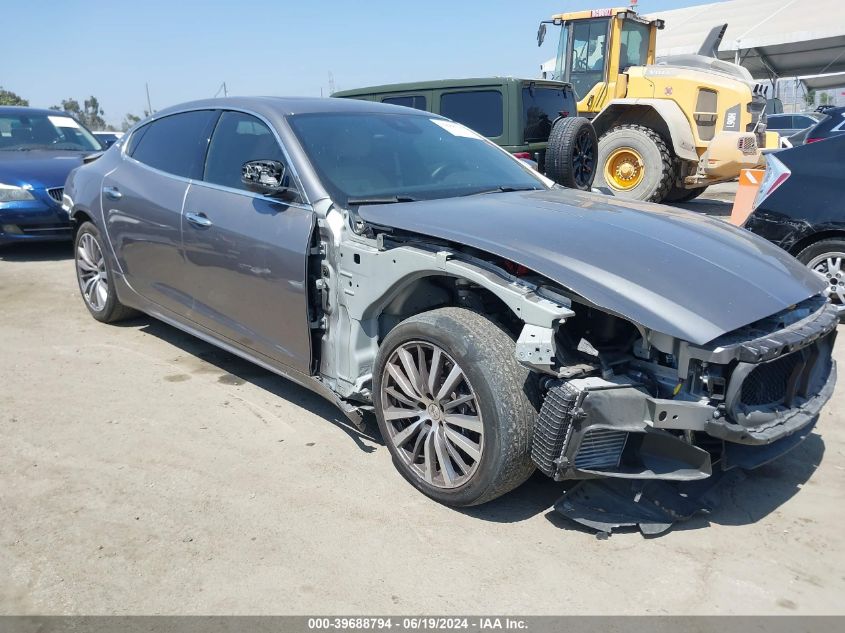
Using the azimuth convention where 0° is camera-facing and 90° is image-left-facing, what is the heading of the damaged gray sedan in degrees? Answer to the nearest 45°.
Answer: approximately 315°

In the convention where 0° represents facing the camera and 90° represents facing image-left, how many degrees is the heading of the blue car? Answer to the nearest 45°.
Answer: approximately 315°

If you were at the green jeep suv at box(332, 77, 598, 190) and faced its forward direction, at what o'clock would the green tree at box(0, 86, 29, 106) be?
The green tree is roughly at 12 o'clock from the green jeep suv.

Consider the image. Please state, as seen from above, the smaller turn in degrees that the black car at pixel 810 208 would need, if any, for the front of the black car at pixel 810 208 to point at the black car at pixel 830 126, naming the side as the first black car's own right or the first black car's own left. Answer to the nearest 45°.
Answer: approximately 90° to the first black car's own left

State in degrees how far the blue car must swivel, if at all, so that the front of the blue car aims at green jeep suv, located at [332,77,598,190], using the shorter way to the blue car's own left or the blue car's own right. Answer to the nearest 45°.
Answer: approximately 45° to the blue car's own left

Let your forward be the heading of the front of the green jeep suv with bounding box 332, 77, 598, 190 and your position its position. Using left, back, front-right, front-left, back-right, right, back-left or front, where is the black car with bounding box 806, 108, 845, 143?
back-right

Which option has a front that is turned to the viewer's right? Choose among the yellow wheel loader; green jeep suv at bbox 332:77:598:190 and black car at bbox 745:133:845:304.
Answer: the black car

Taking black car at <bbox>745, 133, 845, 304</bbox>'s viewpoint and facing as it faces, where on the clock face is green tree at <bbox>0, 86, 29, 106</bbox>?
The green tree is roughly at 7 o'clock from the black car.

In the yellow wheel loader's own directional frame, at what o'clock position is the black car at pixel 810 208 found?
The black car is roughly at 7 o'clock from the yellow wheel loader.

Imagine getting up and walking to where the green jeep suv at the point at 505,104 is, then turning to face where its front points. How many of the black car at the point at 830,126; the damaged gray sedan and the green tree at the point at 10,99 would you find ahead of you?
1
